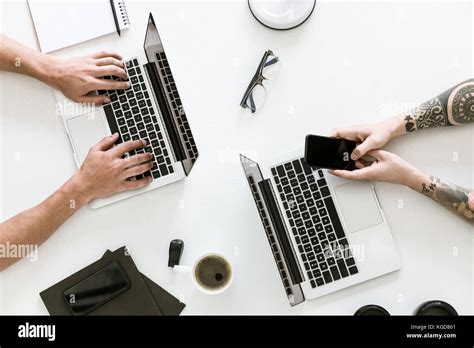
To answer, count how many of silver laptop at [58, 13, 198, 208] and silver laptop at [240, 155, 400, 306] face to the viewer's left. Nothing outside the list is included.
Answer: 1

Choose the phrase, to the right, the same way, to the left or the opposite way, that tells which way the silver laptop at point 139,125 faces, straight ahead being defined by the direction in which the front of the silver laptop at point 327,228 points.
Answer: the opposite way

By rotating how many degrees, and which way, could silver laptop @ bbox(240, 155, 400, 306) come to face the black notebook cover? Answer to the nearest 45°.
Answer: approximately 180°

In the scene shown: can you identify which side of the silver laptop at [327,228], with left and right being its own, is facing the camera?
right

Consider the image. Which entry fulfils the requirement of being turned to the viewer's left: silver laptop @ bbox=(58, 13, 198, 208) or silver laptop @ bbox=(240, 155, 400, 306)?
silver laptop @ bbox=(58, 13, 198, 208)

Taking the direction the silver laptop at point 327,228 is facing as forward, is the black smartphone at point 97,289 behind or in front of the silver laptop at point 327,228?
behind

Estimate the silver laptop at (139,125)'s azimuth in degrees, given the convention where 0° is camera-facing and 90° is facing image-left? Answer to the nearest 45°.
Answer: approximately 90°
